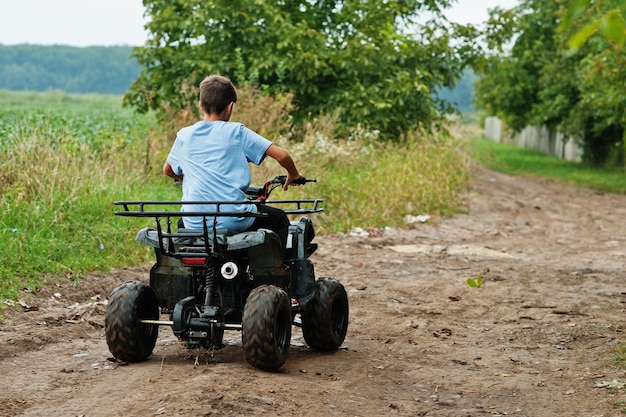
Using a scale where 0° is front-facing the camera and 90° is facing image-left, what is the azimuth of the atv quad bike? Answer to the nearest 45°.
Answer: approximately 225°

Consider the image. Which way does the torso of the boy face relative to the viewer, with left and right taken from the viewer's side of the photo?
facing away from the viewer and to the right of the viewer
